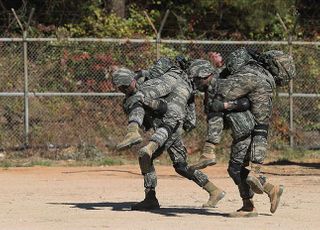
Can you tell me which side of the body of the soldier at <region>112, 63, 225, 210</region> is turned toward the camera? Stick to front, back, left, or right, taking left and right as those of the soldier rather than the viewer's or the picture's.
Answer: left

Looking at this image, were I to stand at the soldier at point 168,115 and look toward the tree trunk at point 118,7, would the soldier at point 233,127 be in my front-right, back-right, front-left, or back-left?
back-right

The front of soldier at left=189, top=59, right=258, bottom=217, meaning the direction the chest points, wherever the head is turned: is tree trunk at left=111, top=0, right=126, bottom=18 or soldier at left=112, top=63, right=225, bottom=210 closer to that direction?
the soldier

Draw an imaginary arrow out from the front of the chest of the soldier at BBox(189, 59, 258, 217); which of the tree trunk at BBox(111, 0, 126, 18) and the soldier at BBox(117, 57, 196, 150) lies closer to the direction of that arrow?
the soldier

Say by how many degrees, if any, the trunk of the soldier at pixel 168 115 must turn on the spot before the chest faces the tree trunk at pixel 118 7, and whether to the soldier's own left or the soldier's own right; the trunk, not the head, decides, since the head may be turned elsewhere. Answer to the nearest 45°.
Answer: approximately 90° to the soldier's own right

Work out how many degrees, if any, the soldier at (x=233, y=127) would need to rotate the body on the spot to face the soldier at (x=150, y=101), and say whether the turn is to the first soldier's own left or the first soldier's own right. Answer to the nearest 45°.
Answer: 0° — they already face them

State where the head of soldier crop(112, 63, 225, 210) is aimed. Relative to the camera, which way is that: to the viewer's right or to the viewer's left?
to the viewer's left

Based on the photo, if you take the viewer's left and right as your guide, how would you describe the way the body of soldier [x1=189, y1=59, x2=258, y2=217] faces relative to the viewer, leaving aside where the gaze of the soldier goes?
facing to the left of the viewer

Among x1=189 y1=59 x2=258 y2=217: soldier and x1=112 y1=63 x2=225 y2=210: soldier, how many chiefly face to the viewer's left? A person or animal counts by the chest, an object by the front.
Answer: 2

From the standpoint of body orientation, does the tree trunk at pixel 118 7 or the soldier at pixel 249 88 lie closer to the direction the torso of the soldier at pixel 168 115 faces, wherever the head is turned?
the tree trunk

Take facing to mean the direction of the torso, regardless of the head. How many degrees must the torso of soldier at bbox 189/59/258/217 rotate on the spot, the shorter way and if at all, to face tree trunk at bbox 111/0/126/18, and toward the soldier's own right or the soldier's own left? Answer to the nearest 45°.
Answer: approximately 90° to the soldier's own right

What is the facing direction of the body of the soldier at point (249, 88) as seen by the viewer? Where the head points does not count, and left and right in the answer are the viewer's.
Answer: facing to the left of the viewer
